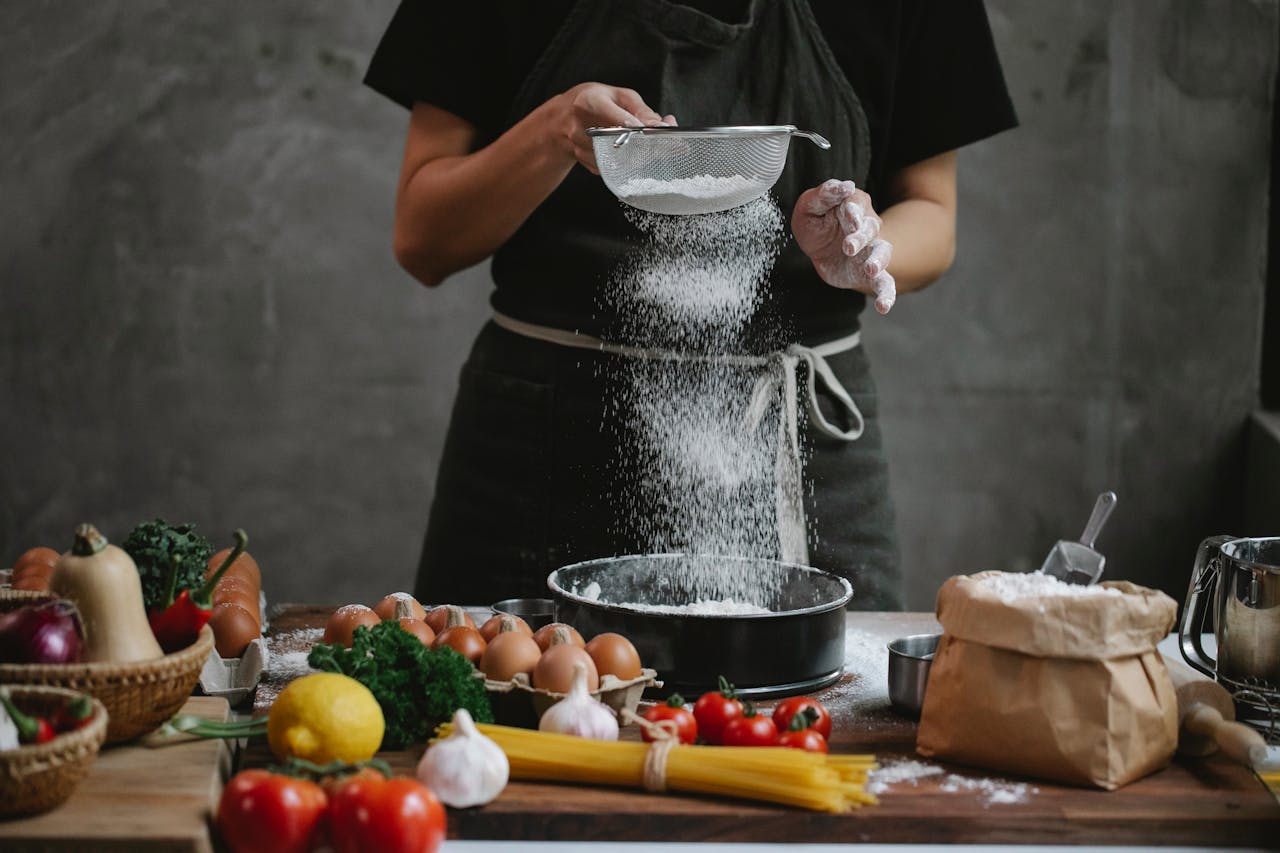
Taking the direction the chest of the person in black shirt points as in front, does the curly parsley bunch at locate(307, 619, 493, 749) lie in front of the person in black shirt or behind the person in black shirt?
in front

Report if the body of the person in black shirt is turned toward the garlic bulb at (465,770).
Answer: yes

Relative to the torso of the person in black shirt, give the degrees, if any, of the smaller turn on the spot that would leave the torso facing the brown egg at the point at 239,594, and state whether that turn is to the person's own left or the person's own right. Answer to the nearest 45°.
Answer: approximately 45° to the person's own right

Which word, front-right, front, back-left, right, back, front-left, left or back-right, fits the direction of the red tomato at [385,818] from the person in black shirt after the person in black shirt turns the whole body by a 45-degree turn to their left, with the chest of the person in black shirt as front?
front-right

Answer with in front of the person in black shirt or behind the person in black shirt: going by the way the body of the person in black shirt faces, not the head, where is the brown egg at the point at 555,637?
in front

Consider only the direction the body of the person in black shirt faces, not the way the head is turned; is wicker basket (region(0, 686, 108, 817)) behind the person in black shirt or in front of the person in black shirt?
in front

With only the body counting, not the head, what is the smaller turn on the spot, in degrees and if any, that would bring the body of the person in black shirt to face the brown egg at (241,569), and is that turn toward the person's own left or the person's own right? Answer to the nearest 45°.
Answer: approximately 45° to the person's own right

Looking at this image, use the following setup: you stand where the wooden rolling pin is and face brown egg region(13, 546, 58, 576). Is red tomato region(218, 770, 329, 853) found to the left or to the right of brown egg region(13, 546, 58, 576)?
left

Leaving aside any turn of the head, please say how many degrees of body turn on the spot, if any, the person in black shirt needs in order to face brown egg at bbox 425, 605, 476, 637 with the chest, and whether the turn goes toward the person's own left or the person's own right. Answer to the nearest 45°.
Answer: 0° — they already face it

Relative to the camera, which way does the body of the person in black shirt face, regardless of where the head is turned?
toward the camera

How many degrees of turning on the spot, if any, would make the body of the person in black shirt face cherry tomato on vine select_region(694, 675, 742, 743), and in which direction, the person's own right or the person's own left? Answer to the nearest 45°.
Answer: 0° — they already face it

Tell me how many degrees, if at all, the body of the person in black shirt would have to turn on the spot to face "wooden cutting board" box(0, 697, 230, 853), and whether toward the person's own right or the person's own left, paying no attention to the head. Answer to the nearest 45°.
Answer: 0° — they already face it

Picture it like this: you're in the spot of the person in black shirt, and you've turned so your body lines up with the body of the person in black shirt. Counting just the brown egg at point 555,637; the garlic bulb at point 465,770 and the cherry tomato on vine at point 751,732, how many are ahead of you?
3

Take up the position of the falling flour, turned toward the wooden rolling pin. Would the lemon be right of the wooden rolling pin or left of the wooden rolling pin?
right

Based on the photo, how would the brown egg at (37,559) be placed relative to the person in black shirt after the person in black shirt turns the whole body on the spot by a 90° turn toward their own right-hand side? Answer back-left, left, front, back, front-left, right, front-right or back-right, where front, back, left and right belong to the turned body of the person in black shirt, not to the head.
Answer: front-left

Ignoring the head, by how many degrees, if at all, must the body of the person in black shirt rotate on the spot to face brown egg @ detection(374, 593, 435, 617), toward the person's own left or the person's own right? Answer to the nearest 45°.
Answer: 0° — they already face it

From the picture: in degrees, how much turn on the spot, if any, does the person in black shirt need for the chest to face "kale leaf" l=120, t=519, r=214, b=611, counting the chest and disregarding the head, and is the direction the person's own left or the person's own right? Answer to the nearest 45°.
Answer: approximately 45° to the person's own right
